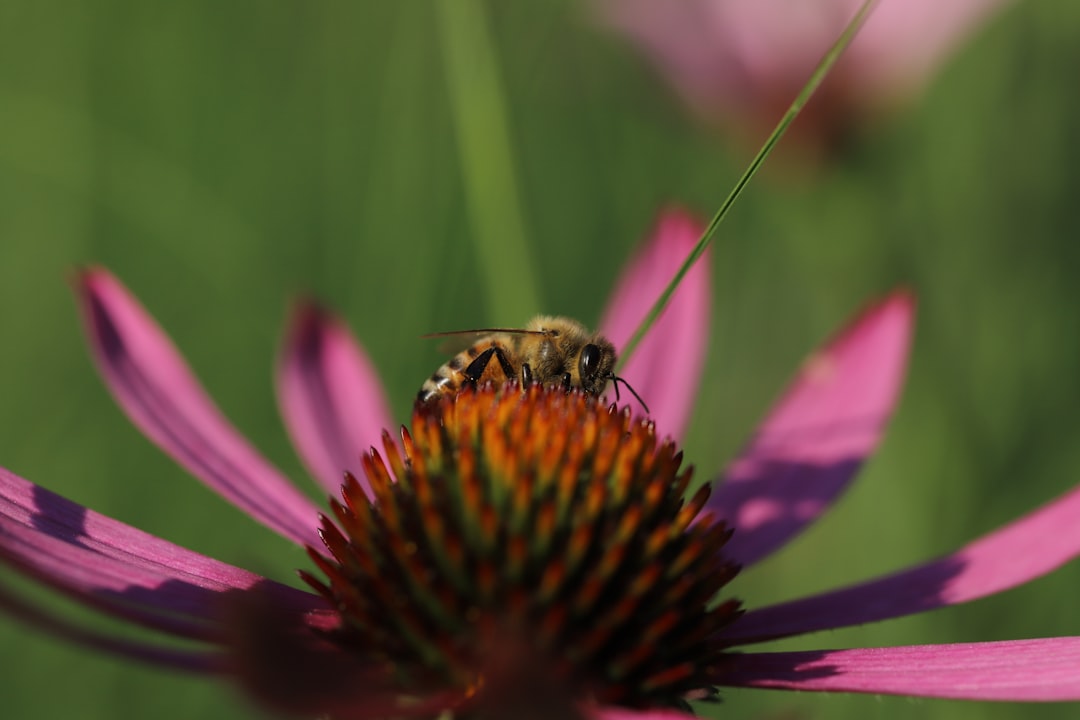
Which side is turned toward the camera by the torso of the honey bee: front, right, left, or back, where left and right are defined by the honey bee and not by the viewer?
right
